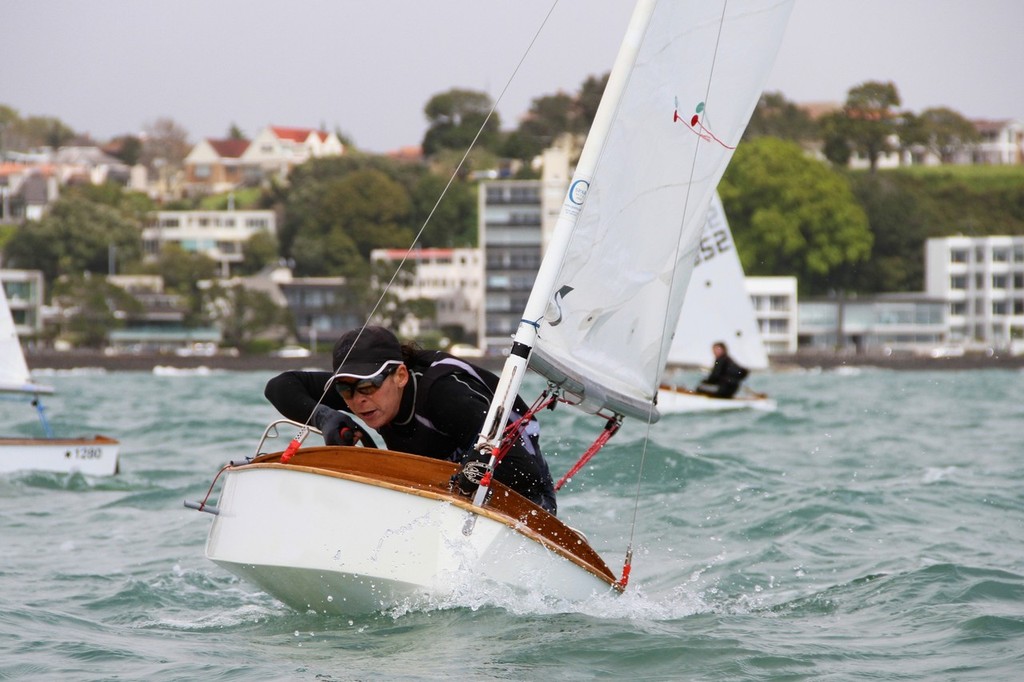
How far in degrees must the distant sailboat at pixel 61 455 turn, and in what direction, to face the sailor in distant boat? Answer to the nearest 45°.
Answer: approximately 135° to its right

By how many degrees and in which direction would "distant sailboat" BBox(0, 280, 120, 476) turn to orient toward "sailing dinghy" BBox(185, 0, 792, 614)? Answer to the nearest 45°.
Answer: approximately 90° to its left

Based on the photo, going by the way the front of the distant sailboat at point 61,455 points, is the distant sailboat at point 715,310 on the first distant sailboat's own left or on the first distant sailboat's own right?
on the first distant sailboat's own right

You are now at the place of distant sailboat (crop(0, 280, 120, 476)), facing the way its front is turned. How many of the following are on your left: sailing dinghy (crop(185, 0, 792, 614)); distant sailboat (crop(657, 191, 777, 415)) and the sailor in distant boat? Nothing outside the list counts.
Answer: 1

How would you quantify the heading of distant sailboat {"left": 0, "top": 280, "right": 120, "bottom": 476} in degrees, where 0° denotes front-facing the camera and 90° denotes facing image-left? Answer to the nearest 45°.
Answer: approximately 90°

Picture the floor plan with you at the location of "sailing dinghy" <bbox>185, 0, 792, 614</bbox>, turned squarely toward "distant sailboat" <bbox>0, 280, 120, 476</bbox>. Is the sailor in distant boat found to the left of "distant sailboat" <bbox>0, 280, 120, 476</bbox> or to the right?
right
